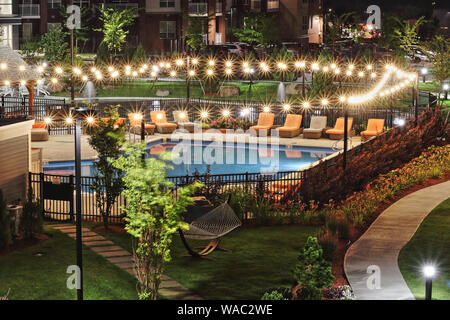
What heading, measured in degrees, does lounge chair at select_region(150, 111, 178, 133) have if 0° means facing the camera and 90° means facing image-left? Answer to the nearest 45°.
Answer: approximately 315°

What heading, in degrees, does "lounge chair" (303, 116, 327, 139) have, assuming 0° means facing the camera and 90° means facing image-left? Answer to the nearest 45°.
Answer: approximately 45°

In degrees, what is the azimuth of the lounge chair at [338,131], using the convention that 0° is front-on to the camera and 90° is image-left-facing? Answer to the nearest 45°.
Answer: approximately 45°

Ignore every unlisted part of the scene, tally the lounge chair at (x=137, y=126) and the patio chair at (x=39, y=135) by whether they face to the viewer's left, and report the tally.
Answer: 0

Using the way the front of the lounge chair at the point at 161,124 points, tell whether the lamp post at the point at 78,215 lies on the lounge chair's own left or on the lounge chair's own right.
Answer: on the lounge chair's own right

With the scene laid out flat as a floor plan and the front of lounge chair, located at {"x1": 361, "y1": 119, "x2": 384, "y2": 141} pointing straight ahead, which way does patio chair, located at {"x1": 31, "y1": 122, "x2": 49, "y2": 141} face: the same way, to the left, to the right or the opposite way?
to the left

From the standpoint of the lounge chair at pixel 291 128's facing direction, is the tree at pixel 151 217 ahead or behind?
ahead

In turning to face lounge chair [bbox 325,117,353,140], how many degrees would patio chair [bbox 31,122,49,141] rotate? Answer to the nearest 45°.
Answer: approximately 90° to its left

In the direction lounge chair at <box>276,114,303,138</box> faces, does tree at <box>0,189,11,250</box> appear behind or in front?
in front

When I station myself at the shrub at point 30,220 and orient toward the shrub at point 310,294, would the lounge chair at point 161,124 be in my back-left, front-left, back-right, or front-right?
back-left

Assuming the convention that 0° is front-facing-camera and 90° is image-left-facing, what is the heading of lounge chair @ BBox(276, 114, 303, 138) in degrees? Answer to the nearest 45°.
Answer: approximately 45°
